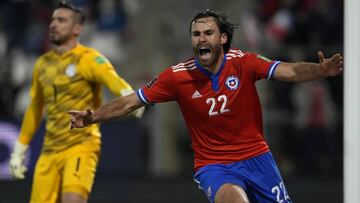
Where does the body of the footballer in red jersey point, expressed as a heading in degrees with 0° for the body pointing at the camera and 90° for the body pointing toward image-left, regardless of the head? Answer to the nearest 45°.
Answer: approximately 0°

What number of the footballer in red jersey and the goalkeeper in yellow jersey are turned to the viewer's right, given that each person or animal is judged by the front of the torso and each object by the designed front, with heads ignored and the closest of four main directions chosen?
0

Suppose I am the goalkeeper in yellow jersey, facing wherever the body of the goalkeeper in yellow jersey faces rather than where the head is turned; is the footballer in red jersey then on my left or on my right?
on my left

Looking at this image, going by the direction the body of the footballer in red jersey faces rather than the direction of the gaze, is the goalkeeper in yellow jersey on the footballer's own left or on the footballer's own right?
on the footballer's own right

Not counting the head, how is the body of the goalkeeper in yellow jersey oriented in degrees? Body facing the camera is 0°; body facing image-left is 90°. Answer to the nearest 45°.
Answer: approximately 45°
